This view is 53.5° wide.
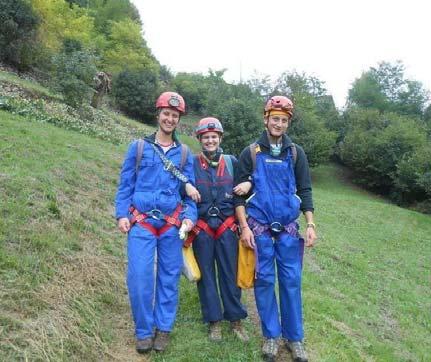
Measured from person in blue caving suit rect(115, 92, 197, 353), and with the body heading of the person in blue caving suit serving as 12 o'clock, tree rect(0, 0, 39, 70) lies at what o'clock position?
The tree is roughly at 5 o'clock from the person in blue caving suit.

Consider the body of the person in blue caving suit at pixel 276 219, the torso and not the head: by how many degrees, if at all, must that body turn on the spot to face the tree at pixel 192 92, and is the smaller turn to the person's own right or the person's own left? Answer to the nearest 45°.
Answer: approximately 180°

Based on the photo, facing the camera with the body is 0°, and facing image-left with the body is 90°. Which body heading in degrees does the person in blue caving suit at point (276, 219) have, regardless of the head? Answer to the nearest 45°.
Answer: approximately 0°

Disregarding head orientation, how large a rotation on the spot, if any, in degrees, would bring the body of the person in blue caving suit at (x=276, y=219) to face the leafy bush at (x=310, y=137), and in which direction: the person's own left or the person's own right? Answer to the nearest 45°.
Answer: approximately 180°

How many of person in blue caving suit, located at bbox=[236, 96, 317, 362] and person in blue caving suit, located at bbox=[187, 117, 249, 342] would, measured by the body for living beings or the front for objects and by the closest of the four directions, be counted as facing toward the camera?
2

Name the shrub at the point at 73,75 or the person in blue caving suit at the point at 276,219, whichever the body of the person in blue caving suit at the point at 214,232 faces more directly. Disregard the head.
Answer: the person in blue caving suit

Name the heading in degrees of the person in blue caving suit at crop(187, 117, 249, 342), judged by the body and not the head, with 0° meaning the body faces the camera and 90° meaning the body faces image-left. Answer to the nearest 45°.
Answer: approximately 0°

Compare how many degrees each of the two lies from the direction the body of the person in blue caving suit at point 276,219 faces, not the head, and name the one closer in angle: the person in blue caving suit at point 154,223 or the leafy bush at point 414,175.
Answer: the person in blue caving suit
